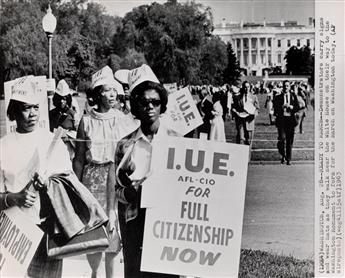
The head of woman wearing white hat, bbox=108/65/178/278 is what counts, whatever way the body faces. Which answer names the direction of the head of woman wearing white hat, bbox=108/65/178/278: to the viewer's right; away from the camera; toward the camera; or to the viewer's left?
toward the camera

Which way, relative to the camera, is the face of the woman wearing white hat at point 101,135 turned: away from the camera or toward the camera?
toward the camera

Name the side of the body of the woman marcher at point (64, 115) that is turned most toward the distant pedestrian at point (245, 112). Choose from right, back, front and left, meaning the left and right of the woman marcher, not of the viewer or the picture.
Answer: left

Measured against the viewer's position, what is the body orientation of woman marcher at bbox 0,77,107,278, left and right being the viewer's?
facing the viewer and to the right of the viewer

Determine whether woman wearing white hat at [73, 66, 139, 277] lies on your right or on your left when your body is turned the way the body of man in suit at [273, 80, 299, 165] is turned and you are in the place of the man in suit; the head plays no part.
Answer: on your right

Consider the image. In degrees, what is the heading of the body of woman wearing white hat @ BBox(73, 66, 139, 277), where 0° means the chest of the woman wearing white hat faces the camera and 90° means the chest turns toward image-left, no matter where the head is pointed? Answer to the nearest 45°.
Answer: approximately 315°

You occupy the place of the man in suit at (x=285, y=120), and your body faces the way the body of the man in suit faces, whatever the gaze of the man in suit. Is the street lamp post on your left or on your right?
on your right

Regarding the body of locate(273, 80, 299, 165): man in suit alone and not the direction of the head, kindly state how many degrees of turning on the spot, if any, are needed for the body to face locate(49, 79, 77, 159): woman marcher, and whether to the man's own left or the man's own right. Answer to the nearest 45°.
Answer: approximately 90° to the man's own right

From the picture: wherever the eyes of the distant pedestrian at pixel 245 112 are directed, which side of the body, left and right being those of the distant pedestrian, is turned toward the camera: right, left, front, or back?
front

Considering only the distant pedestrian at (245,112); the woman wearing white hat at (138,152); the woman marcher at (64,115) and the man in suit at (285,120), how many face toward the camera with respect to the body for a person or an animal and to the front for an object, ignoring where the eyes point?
4

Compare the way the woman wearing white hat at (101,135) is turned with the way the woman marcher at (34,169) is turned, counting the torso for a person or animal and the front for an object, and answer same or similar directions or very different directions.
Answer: same or similar directions

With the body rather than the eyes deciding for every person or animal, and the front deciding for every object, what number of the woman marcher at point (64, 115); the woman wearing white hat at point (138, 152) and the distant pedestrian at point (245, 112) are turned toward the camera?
3

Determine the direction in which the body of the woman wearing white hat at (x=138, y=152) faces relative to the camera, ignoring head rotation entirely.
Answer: toward the camera

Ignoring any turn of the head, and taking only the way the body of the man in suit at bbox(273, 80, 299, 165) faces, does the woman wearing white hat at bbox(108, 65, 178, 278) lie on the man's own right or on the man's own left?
on the man's own right
